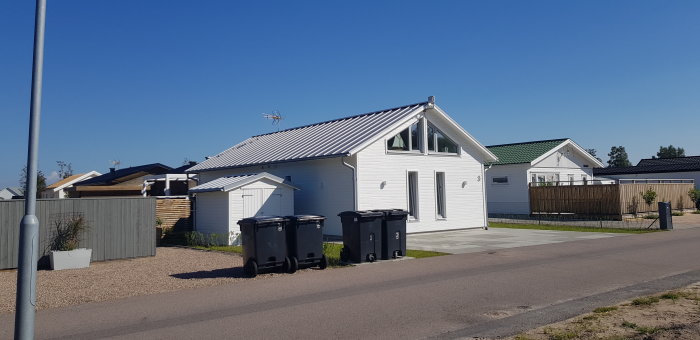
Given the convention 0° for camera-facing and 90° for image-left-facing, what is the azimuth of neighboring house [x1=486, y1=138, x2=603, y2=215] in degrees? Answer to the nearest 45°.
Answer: approximately 315°

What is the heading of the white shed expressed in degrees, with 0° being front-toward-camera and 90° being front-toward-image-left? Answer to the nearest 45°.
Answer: approximately 315°

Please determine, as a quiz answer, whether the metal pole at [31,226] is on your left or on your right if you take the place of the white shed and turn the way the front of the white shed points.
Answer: on your right

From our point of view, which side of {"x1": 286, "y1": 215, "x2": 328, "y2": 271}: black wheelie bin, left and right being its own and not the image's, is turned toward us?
back

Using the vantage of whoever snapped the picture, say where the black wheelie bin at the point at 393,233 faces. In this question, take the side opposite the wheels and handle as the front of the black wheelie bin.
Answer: facing away from the viewer and to the left of the viewer

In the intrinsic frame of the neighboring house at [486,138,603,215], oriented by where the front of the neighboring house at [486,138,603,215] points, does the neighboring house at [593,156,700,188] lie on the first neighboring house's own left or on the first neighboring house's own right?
on the first neighboring house's own left

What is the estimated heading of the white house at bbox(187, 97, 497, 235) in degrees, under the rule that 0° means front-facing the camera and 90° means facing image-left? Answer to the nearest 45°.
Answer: approximately 315°

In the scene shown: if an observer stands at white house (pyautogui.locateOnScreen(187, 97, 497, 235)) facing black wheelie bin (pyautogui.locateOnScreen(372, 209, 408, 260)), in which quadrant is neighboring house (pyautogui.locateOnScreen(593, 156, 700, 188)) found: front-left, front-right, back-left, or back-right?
back-left

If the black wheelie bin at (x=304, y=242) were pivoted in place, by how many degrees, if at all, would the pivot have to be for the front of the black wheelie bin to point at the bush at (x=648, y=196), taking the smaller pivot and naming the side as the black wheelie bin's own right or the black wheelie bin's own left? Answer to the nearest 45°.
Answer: approximately 45° to the black wheelie bin's own right

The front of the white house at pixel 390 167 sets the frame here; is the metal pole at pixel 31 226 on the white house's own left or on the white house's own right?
on the white house's own right
